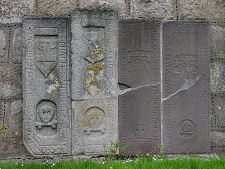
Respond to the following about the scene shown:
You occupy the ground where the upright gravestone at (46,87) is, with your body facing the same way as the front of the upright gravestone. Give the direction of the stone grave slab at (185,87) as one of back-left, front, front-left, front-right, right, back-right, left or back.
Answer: left

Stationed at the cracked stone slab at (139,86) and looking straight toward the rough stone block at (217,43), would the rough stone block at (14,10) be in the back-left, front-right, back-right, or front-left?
back-left

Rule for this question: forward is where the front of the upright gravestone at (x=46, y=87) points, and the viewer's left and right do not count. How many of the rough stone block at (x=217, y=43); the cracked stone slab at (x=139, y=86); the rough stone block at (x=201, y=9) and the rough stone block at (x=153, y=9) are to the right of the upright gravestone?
0

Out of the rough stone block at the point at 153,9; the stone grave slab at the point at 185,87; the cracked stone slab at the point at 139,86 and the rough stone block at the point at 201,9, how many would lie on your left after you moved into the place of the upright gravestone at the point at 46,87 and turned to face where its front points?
4

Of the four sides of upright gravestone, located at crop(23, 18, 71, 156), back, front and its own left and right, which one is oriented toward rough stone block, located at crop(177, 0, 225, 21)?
left

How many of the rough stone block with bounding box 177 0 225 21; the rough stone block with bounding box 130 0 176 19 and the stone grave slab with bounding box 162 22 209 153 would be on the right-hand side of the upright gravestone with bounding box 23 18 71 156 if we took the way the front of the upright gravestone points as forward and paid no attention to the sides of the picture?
0

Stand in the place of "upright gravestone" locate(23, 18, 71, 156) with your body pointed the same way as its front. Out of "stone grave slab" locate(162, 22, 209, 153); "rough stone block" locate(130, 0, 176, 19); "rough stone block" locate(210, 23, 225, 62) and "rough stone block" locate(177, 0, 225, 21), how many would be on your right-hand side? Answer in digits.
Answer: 0

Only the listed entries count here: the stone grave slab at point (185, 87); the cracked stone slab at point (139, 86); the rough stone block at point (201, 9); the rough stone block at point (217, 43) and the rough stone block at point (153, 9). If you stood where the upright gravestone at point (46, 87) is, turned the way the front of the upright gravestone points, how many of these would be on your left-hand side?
5

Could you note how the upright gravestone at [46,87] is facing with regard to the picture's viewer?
facing the viewer

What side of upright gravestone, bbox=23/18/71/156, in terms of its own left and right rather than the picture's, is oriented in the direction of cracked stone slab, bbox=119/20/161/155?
left

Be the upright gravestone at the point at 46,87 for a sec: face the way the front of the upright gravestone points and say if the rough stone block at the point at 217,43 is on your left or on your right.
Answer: on your left
